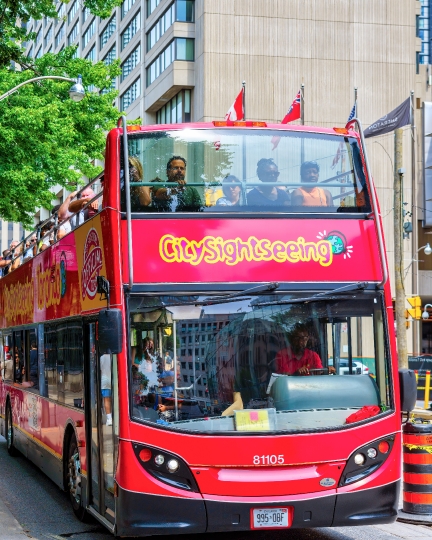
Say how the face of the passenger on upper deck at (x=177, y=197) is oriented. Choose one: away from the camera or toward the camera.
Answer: toward the camera

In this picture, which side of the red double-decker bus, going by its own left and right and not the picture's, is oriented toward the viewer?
front

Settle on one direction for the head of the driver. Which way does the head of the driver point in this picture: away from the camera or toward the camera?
toward the camera

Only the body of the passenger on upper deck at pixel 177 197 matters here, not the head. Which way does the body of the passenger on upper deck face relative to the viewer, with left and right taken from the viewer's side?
facing the viewer

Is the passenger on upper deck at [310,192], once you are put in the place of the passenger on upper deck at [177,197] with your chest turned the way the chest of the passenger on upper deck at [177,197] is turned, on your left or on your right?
on your left

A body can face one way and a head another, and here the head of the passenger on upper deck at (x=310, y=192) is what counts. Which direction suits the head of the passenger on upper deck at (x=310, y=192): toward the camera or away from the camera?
toward the camera
